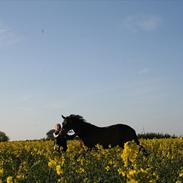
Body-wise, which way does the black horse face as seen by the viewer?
to the viewer's left
